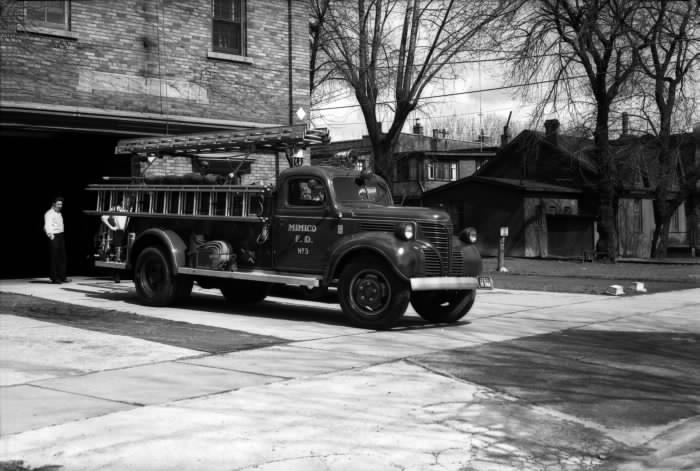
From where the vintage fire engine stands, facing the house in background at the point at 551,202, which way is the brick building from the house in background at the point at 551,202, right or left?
left

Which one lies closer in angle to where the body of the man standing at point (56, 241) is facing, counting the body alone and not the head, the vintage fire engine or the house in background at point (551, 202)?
the vintage fire engine

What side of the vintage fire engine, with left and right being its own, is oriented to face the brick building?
back

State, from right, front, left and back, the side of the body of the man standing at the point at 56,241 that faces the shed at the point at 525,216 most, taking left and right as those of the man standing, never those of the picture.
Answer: left

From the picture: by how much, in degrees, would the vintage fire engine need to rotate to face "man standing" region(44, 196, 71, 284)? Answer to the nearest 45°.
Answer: approximately 180°

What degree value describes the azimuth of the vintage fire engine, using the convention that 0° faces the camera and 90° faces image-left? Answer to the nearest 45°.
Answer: approximately 315°

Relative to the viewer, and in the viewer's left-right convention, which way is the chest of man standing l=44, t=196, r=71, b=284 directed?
facing the viewer and to the right of the viewer

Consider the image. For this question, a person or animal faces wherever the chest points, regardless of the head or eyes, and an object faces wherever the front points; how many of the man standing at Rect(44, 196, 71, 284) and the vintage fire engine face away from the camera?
0
